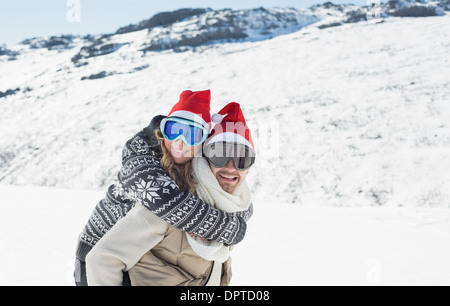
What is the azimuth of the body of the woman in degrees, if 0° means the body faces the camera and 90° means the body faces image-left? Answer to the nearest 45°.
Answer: approximately 315°

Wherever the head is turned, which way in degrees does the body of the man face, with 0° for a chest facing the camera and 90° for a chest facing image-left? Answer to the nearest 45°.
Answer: approximately 315°
